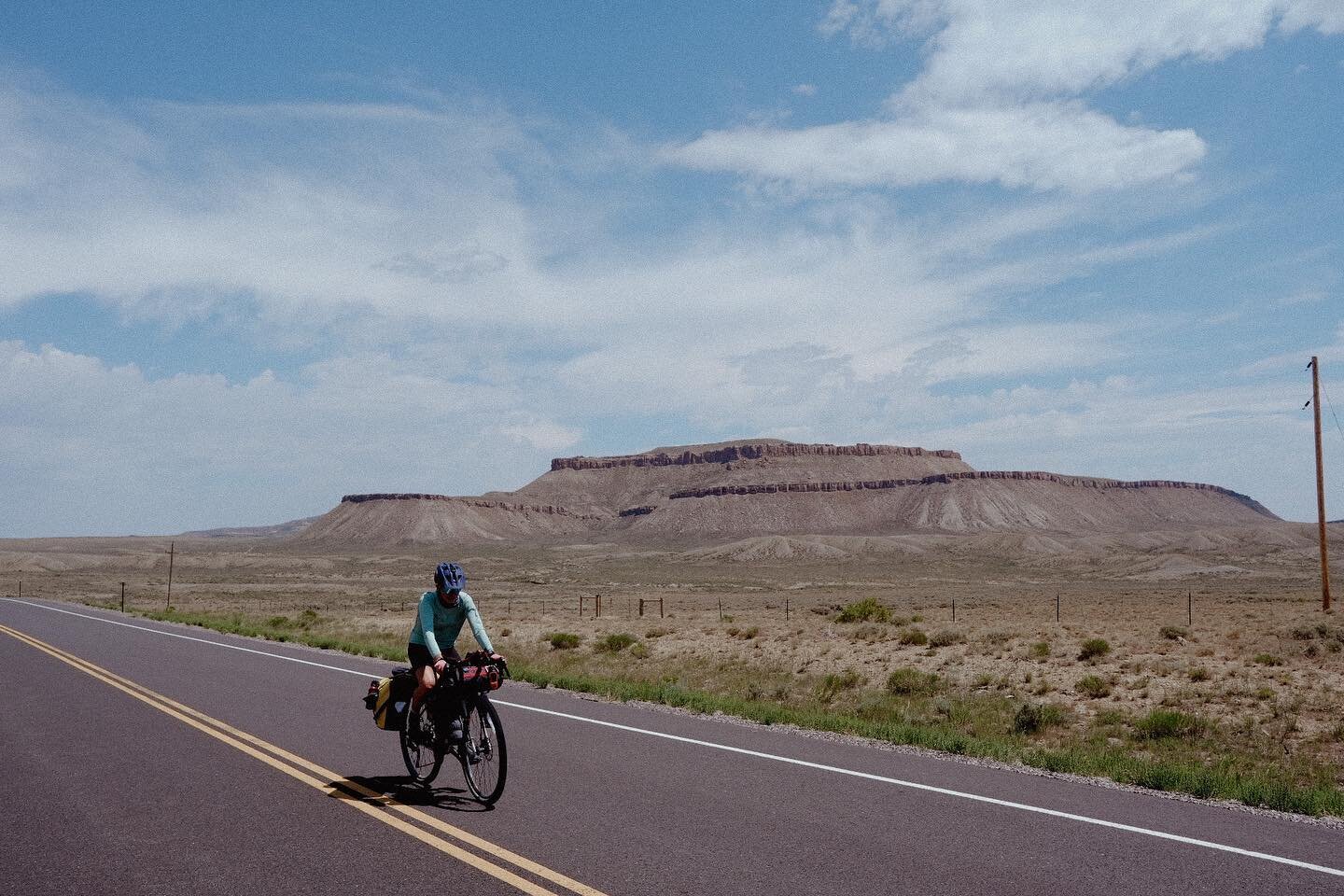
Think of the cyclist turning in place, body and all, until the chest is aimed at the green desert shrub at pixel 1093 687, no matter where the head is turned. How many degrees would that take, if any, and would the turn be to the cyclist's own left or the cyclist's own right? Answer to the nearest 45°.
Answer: approximately 90° to the cyclist's own left

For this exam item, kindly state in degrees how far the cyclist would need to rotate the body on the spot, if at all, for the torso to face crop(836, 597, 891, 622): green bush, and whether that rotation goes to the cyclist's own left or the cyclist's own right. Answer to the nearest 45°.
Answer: approximately 90° to the cyclist's own left

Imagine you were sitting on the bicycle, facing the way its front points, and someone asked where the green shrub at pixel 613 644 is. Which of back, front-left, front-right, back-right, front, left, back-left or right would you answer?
back-left

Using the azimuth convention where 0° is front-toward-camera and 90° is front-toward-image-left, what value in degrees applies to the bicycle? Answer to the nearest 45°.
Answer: approximately 315°

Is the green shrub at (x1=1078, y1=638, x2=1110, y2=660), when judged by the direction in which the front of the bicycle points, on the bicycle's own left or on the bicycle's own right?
on the bicycle's own left

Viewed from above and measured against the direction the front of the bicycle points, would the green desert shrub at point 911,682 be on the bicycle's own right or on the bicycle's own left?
on the bicycle's own left

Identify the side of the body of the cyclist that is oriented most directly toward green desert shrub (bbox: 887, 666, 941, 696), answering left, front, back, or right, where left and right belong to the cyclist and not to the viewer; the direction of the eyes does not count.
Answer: left

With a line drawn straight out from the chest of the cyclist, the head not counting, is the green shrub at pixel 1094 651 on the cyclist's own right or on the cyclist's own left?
on the cyclist's own left

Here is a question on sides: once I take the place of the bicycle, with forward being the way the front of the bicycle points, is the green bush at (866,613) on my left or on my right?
on my left

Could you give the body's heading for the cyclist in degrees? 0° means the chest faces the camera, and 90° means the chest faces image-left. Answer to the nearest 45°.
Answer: approximately 315°

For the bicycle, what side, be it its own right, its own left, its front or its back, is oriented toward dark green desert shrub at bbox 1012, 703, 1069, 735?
left

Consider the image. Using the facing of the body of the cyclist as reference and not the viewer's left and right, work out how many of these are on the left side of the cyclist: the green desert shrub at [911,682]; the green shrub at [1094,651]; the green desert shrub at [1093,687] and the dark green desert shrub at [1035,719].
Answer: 4
